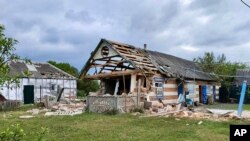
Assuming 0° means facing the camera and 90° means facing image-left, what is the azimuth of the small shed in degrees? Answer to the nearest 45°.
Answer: approximately 0°

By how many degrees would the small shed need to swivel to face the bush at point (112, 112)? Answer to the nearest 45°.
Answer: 0° — it already faces it
